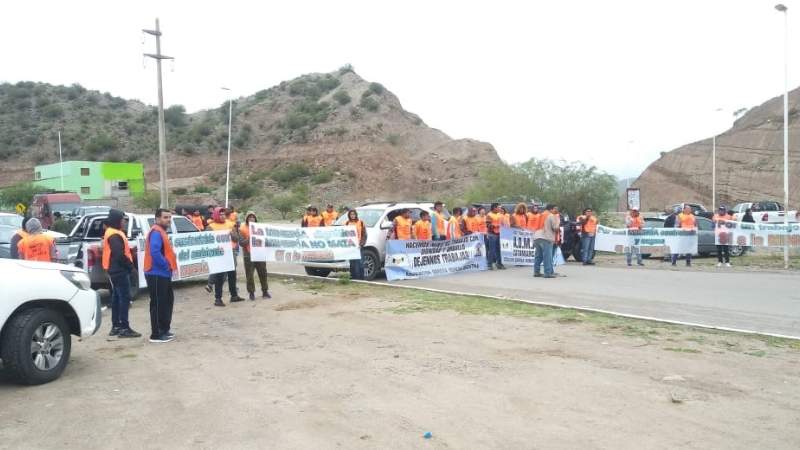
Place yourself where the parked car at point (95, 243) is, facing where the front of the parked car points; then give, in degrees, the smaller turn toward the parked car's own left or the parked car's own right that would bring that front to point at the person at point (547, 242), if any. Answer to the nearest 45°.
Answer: approximately 45° to the parked car's own right

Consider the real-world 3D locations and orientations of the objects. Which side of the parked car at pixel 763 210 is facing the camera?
left

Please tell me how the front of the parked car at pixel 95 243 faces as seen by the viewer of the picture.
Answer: facing away from the viewer and to the right of the viewer

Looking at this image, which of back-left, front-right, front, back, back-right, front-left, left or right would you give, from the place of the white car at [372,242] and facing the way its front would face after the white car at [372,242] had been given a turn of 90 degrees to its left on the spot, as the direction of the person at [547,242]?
front-left

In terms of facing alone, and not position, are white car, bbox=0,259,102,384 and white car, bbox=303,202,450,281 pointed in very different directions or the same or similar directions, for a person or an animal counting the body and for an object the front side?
very different directions

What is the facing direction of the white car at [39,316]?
to the viewer's right

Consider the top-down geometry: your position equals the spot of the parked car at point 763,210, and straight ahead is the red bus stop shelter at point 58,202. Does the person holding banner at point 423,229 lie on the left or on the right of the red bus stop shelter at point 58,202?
left
